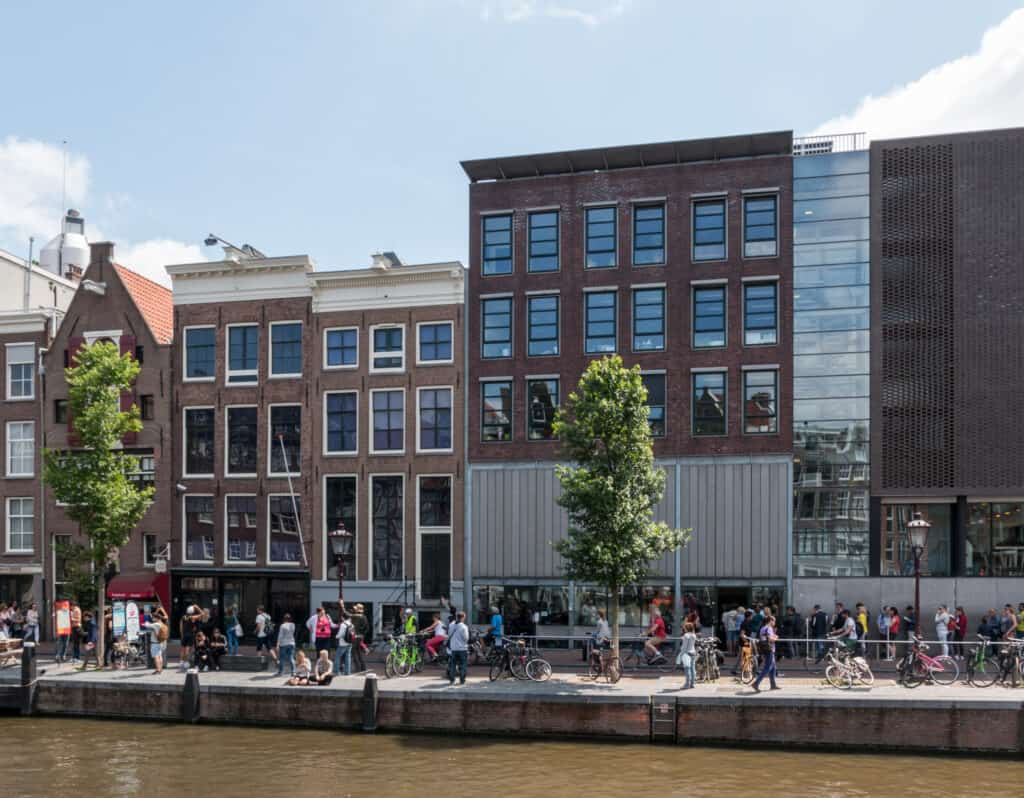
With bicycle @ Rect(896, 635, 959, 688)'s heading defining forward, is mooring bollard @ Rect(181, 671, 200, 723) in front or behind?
in front

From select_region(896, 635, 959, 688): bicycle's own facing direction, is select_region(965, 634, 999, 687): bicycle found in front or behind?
behind

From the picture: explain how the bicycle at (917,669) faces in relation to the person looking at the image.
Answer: facing to the left of the viewer

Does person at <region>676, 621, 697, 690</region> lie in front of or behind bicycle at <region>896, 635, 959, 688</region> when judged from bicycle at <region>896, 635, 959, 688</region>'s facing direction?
in front

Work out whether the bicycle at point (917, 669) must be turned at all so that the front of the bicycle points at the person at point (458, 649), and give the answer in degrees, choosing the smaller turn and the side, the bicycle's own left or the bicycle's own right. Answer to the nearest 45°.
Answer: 0° — it already faces them

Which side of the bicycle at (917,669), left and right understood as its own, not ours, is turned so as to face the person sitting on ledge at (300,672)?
front

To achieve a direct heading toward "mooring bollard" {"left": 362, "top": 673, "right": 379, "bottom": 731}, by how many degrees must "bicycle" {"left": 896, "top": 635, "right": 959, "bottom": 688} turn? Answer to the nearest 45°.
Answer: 0° — it already faces it

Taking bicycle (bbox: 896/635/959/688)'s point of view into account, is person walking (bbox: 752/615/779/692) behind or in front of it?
in front
